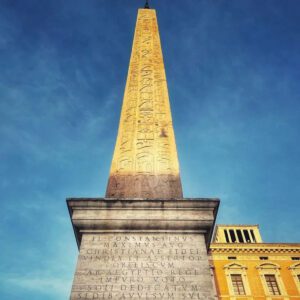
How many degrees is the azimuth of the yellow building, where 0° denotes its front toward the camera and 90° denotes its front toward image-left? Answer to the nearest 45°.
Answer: approximately 0°

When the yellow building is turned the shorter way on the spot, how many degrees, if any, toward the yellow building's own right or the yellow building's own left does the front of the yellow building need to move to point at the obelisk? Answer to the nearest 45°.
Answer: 0° — it already faces it
